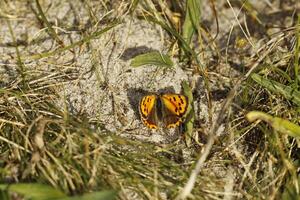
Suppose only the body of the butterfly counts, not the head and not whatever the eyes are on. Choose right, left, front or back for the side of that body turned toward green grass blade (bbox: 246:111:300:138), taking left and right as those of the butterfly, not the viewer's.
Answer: right

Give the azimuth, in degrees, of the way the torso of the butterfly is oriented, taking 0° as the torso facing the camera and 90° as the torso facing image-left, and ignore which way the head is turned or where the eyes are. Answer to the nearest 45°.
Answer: approximately 180°

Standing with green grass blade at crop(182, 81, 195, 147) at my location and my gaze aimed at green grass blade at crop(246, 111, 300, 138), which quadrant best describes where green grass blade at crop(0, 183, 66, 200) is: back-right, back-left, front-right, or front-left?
back-right

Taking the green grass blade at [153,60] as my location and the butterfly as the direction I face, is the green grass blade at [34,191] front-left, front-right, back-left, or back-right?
front-right

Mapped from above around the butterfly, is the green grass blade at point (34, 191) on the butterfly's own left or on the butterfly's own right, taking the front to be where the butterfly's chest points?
on the butterfly's own left

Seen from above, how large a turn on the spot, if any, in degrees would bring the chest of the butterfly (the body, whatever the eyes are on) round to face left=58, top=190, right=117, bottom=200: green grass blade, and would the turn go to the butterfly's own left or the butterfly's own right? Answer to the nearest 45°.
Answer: approximately 135° to the butterfly's own left

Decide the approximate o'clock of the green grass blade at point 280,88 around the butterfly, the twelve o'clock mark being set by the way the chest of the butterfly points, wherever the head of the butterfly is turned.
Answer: The green grass blade is roughly at 3 o'clock from the butterfly.
